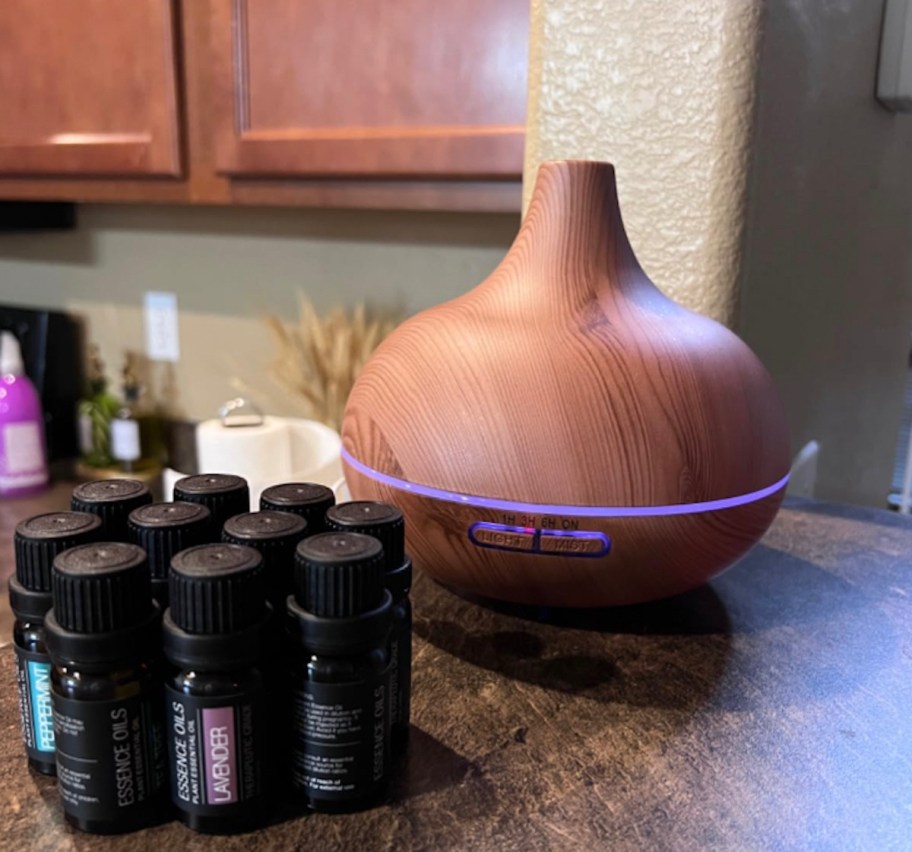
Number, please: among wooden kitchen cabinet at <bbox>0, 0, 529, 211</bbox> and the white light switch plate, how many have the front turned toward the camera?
2

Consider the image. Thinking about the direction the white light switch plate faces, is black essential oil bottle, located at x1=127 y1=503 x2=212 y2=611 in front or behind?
in front

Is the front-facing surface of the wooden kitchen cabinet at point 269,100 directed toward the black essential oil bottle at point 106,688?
yes

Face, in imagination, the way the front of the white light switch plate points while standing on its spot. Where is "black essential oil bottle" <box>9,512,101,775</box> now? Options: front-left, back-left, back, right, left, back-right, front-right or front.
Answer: front

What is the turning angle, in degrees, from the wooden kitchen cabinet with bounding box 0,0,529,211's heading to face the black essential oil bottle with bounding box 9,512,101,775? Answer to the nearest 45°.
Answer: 0° — it already faces it

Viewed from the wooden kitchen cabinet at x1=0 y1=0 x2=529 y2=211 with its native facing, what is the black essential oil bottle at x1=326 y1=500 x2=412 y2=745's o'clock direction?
The black essential oil bottle is roughly at 12 o'clock from the wooden kitchen cabinet.

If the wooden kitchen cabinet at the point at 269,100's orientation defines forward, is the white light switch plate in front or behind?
behind

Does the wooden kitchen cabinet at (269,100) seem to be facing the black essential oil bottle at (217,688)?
yes

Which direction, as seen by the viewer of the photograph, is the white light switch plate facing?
facing the viewer

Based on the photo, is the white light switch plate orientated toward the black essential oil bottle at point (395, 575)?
yes

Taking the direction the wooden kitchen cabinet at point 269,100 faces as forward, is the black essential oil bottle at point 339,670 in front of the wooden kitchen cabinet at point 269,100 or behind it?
in front

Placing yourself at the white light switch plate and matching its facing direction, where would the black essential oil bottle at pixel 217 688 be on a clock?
The black essential oil bottle is roughly at 12 o'clock from the white light switch plate.

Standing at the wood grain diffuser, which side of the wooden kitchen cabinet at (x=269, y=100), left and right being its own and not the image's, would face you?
front

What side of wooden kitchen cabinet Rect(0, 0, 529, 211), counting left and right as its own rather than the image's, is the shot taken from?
front
